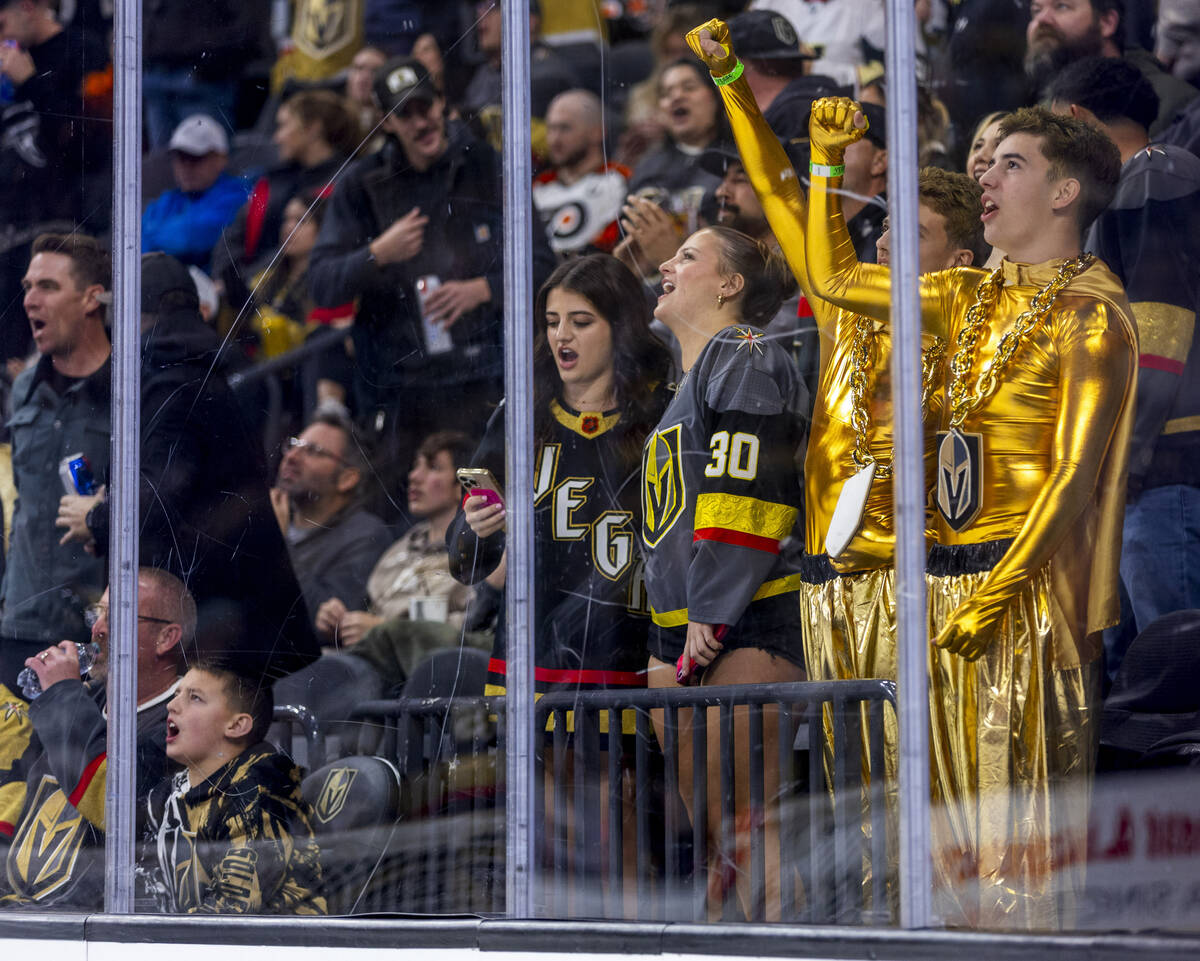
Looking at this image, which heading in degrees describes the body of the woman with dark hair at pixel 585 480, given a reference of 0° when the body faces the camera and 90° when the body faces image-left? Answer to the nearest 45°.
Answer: approximately 45°

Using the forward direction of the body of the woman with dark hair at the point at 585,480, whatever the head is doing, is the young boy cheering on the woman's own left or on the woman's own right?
on the woman's own right
